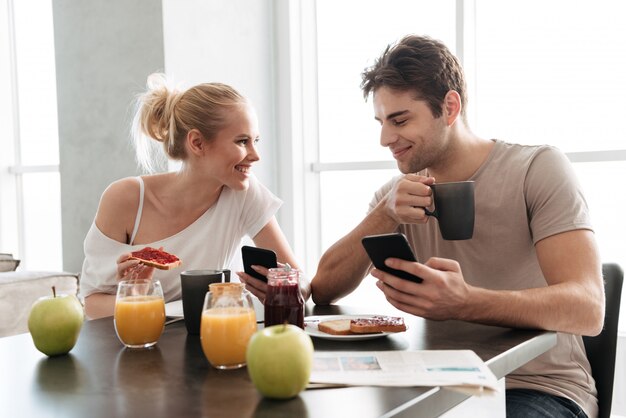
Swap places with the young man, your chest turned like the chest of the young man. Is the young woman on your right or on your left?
on your right

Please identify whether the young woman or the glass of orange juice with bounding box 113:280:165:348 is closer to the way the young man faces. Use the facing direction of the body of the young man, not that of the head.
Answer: the glass of orange juice

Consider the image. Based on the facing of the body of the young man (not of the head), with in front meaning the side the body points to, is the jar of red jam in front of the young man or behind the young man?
in front

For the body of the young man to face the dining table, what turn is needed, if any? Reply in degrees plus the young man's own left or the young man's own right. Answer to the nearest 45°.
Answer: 0° — they already face it

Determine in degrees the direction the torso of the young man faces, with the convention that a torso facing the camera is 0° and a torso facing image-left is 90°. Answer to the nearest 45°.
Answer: approximately 45°

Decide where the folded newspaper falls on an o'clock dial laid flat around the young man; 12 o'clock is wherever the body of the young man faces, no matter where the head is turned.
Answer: The folded newspaper is roughly at 11 o'clock from the young man.

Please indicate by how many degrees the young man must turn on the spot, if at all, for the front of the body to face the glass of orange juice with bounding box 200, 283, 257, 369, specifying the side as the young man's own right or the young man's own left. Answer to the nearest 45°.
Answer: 0° — they already face it

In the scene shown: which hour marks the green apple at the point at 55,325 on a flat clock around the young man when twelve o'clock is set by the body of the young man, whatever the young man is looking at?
The green apple is roughly at 12 o'clock from the young man.

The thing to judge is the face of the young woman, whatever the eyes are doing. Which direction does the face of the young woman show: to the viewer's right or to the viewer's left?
to the viewer's right

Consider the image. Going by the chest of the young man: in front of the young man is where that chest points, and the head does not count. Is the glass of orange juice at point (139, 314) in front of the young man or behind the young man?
in front
